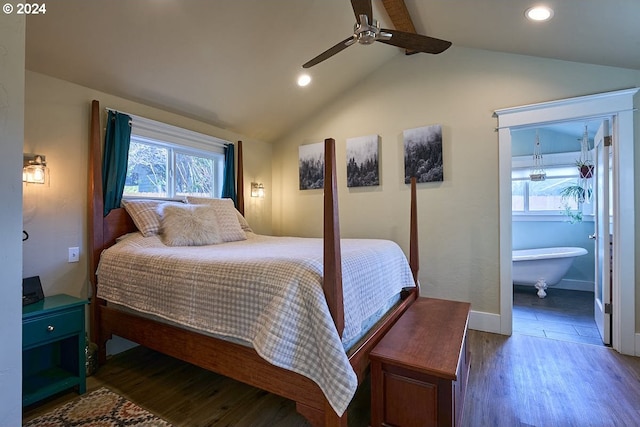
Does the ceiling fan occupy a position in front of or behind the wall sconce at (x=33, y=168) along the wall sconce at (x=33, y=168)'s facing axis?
in front

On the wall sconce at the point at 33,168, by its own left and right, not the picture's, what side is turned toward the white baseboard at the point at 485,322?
front

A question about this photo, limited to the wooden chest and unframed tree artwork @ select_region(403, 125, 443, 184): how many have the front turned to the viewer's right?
1

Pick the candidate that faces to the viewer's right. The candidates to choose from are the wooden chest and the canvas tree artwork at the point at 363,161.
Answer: the wooden chest

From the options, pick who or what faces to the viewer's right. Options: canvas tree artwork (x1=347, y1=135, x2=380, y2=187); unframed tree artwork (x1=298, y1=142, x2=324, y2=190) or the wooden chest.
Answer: the wooden chest

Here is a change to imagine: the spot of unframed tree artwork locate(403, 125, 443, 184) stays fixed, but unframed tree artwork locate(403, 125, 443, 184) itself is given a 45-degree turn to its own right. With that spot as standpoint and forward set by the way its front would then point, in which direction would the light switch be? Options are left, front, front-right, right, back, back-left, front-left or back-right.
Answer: front-left

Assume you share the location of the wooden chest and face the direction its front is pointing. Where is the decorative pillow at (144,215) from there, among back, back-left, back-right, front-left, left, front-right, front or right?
back

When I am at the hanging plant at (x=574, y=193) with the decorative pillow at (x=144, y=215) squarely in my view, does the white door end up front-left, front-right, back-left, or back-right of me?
front-left

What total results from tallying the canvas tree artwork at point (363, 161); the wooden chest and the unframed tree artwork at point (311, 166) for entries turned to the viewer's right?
1

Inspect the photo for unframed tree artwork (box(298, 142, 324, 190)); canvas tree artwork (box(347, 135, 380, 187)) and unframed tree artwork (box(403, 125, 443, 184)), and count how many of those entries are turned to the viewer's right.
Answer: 0

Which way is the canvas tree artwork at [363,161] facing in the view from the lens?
facing the viewer and to the left of the viewer

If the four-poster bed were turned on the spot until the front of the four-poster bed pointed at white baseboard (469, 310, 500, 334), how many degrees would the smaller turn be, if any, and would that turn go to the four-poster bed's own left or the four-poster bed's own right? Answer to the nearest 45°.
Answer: approximately 45° to the four-poster bed's own left

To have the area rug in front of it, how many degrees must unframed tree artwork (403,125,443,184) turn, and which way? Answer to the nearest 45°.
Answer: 0° — it already faces it

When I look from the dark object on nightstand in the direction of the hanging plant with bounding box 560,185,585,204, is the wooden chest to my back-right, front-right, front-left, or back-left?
front-right

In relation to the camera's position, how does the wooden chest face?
facing to the right of the viewer

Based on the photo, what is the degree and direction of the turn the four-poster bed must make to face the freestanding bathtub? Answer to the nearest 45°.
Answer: approximately 45° to its left
